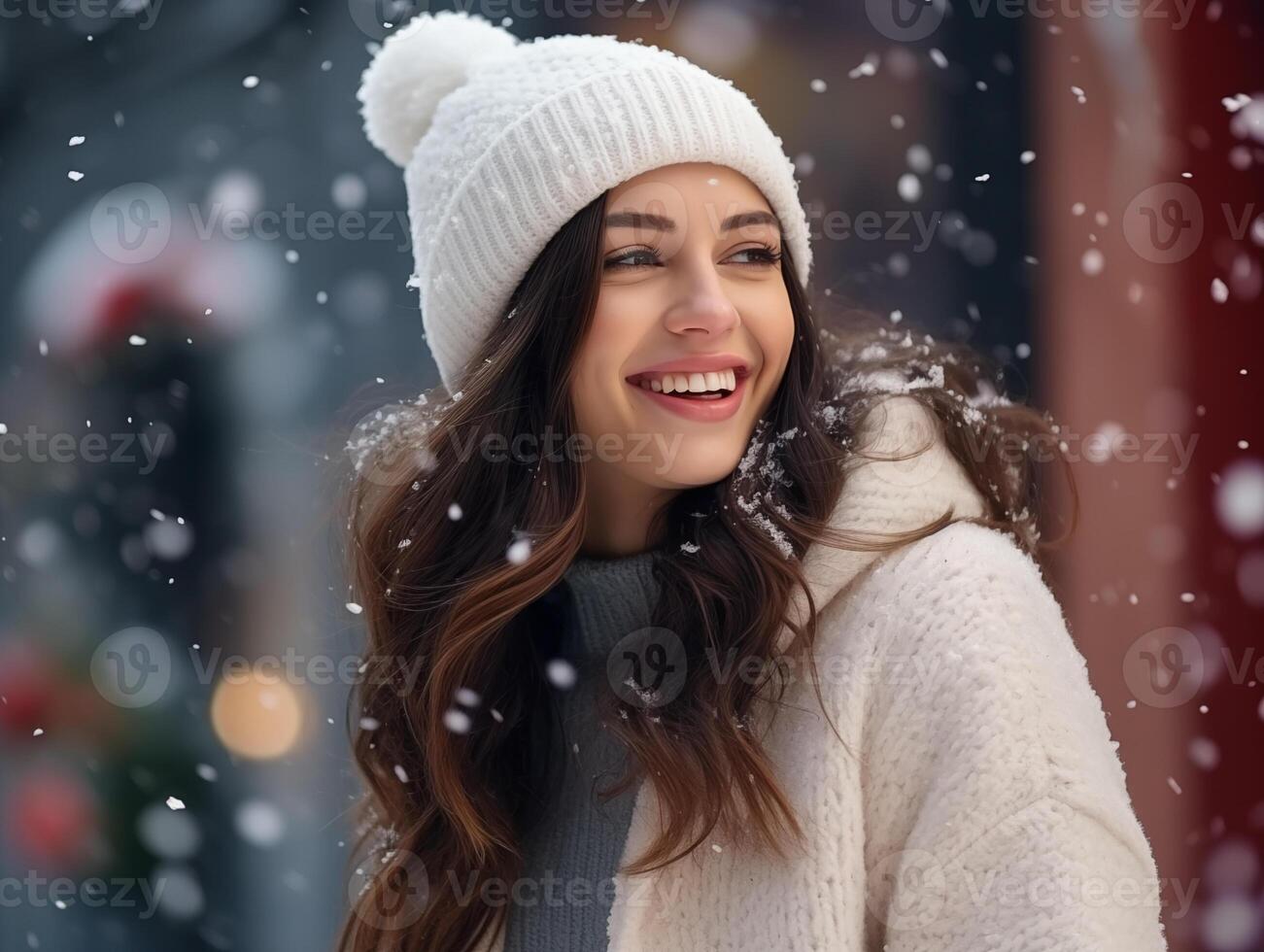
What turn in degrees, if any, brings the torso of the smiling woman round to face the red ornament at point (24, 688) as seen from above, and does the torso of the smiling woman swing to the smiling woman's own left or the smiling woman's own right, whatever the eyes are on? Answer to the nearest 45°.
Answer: approximately 90° to the smiling woman's own right

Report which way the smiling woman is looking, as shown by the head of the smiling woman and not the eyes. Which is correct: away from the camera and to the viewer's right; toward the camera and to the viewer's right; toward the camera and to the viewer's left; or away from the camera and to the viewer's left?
toward the camera and to the viewer's right

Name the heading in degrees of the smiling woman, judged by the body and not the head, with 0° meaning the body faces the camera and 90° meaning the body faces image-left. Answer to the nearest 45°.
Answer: approximately 45°

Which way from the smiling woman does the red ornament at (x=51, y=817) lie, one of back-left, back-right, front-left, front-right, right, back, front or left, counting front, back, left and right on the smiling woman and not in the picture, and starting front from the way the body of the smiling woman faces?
right
